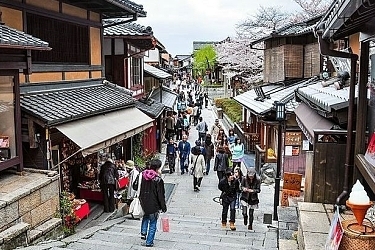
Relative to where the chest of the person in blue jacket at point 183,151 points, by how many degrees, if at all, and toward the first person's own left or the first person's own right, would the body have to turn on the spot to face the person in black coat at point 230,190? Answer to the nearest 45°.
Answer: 0° — they already face them

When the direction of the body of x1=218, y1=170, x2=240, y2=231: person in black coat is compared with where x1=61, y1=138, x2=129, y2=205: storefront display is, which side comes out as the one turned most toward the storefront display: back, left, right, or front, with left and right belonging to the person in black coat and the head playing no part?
right

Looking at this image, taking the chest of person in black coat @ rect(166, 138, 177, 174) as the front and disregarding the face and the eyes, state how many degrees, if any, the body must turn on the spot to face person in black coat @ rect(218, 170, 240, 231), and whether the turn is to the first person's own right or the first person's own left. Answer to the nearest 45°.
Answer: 0° — they already face them

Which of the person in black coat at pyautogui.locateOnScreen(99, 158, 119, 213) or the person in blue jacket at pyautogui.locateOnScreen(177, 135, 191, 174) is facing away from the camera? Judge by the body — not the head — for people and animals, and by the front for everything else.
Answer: the person in black coat

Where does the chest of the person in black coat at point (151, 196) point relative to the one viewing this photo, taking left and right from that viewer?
facing away from the viewer and to the right of the viewer

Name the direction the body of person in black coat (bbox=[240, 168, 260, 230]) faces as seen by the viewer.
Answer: toward the camera

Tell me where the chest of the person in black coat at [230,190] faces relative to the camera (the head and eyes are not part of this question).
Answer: toward the camera

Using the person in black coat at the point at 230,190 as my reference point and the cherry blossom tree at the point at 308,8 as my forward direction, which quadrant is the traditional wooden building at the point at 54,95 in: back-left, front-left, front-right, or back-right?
back-left

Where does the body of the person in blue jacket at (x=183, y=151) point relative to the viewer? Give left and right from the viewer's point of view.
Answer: facing the viewer

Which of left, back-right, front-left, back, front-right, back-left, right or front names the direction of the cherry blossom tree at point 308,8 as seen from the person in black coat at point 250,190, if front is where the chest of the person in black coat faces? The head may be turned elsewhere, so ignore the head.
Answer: back

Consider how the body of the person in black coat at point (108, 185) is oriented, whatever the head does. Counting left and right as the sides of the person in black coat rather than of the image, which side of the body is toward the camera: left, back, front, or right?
back

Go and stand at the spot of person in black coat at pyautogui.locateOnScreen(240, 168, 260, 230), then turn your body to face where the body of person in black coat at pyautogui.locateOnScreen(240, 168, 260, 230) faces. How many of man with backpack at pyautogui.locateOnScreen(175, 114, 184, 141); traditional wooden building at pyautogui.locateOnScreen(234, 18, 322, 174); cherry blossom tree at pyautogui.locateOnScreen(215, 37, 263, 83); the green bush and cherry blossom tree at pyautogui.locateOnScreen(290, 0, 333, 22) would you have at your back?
5
